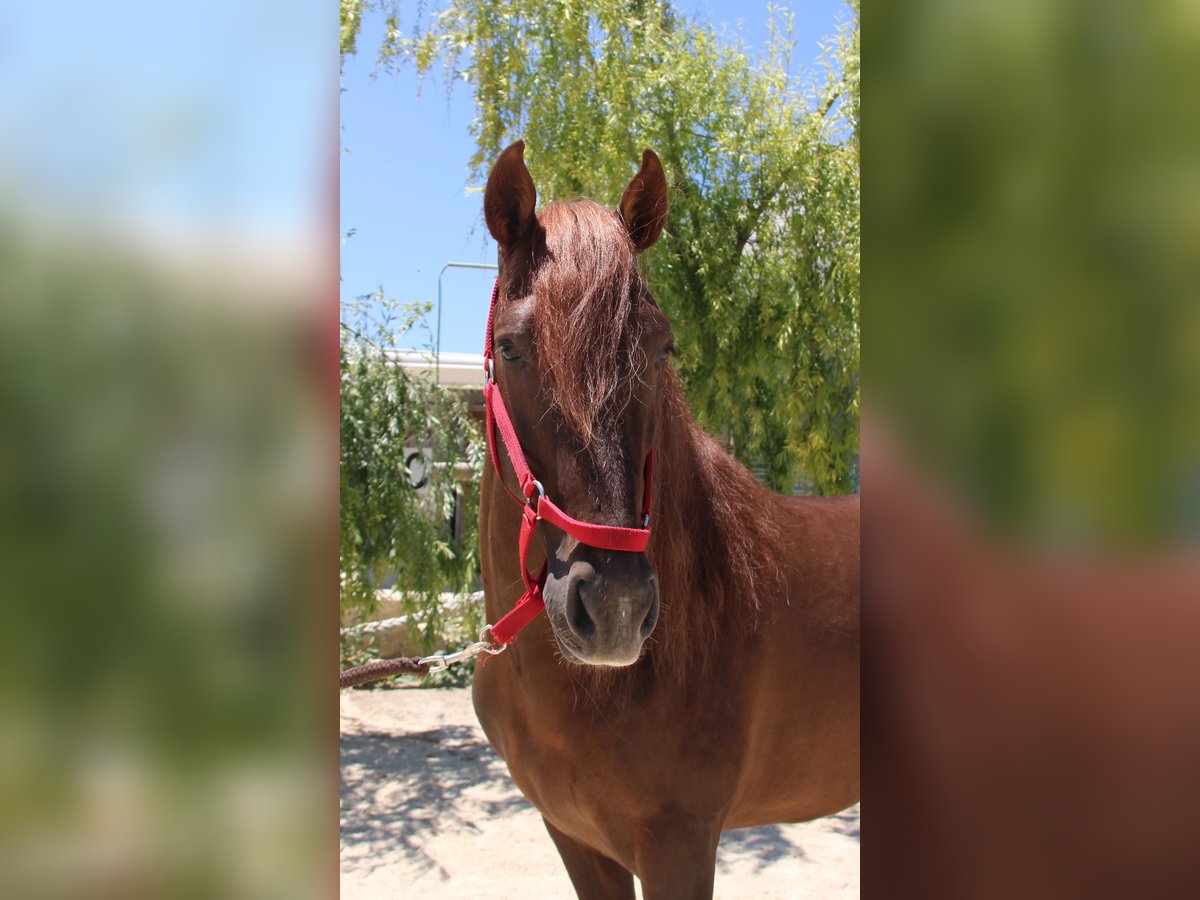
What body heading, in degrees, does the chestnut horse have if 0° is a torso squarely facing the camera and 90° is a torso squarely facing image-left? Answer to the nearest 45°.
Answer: approximately 45°

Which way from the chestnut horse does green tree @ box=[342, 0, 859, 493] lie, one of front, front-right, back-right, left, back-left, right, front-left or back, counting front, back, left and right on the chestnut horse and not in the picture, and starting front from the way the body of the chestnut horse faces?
back-right

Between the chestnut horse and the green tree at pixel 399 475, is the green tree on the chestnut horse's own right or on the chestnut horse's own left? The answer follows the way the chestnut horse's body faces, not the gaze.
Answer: on the chestnut horse's own right
